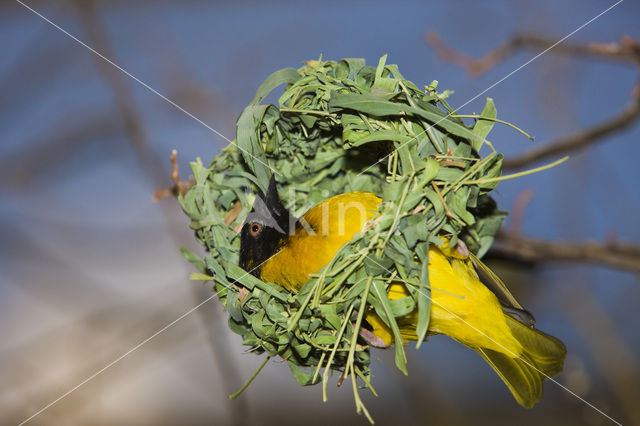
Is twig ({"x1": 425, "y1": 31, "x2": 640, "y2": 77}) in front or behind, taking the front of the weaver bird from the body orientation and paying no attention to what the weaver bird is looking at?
behind

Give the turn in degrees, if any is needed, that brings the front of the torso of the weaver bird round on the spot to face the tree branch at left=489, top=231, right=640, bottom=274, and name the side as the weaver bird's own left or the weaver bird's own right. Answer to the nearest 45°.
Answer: approximately 135° to the weaver bird's own right

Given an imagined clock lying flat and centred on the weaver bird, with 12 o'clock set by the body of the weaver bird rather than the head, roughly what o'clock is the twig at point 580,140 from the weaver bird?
The twig is roughly at 5 o'clock from the weaver bird.

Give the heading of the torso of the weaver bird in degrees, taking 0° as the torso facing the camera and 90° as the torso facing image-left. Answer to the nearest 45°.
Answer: approximately 90°
